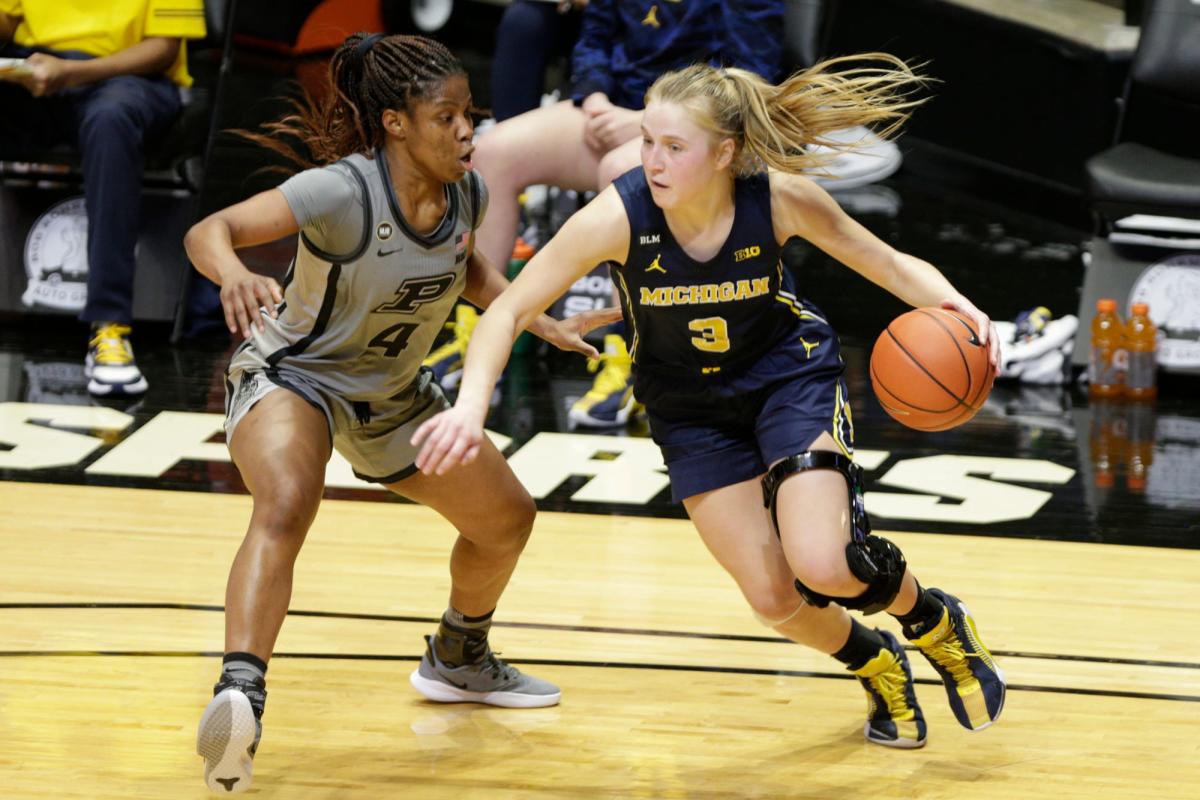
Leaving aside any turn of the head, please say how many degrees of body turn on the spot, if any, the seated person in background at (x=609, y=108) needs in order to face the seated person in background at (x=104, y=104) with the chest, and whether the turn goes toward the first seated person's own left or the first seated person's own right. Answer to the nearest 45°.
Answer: approximately 45° to the first seated person's own right

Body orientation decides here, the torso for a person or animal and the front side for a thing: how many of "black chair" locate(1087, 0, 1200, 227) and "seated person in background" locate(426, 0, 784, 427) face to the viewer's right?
0

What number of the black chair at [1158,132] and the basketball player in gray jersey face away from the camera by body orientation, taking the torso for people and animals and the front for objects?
0

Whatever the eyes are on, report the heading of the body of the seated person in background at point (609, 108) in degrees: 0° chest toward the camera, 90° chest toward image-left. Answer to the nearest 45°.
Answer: approximately 45°

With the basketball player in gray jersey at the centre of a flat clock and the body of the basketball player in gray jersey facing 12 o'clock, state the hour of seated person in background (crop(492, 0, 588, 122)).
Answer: The seated person in background is roughly at 8 o'clock from the basketball player in gray jersey.

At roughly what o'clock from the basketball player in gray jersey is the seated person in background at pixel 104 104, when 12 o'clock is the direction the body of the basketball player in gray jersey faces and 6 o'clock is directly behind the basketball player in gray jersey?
The seated person in background is roughly at 7 o'clock from the basketball player in gray jersey.

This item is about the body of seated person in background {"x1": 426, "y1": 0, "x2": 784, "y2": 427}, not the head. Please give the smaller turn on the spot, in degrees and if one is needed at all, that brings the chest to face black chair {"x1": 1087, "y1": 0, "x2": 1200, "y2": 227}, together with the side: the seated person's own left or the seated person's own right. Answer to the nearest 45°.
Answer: approximately 135° to the seated person's own left

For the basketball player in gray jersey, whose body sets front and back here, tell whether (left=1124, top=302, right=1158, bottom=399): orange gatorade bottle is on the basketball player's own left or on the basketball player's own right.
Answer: on the basketball player's own left

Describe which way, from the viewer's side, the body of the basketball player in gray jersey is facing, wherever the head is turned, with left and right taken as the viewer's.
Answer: facing the viewer and to the right of the viewer

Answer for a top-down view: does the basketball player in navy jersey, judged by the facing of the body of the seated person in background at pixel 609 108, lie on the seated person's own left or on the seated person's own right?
on the seated person's own left

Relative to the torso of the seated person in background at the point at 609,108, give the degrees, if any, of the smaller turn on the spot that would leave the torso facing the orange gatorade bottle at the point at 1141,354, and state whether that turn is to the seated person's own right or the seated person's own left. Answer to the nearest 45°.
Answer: approximately 135° to the seated person's own left
